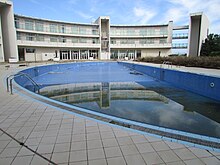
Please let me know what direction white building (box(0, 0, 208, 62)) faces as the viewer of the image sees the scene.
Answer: facing the viewer

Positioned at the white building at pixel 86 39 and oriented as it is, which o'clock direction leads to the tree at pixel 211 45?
The tree is roughly at 10 o'clock from the white building.
